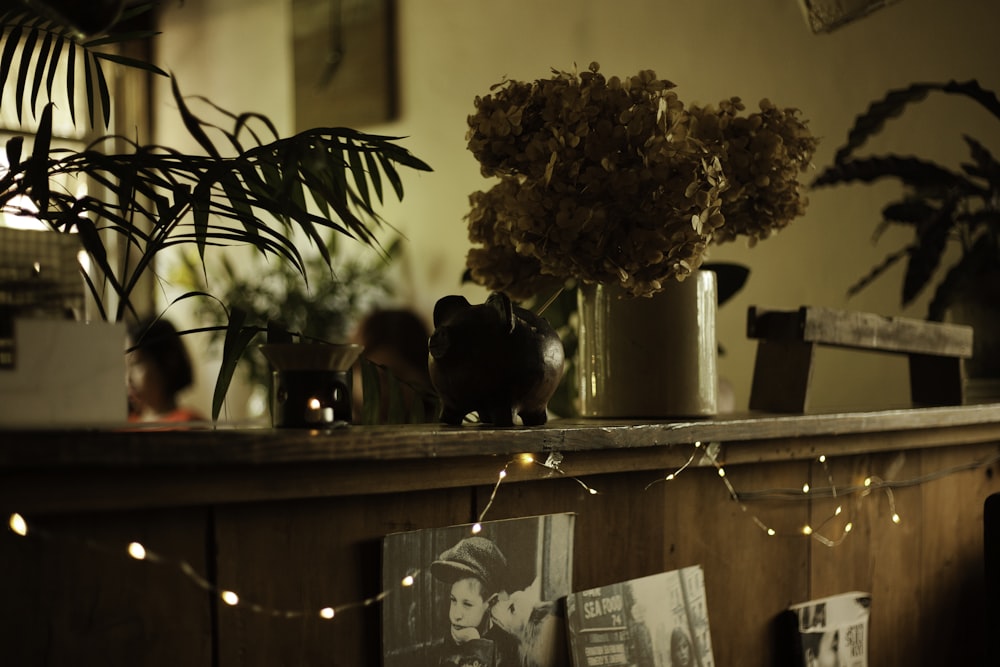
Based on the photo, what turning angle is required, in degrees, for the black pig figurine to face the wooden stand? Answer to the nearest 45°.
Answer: approximately 180°

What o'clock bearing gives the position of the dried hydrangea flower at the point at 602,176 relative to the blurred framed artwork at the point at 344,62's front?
The dried hydrangea flower is roughly at 12 o'clock from the blurred framed artwork.

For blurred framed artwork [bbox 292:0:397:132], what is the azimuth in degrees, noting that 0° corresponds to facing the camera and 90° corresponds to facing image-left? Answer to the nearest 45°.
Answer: approximately 0°

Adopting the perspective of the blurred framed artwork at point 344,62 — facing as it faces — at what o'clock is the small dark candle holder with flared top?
The small dark candle holder with flared top is roughly at 12 o'clock from the blurred framed artwork.

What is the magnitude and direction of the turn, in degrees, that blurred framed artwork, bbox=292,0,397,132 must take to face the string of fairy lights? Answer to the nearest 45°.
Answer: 0° — it already faces it

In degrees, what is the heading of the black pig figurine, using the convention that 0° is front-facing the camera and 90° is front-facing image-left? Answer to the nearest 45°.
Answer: approximately 45°
